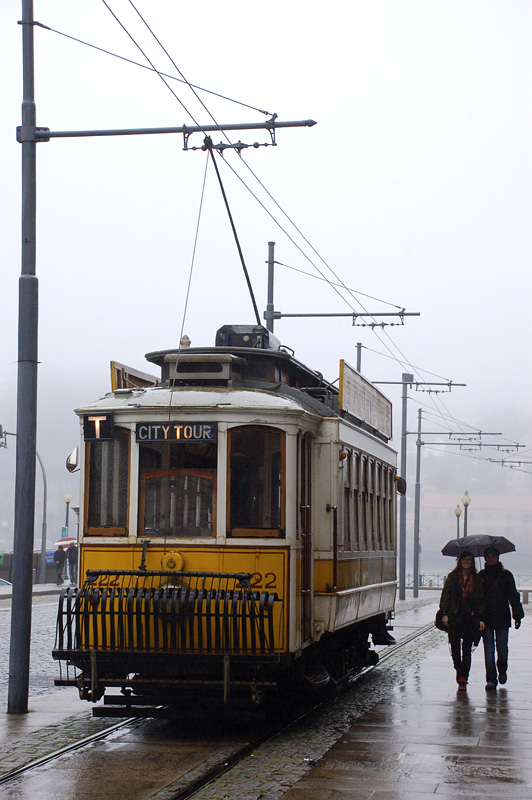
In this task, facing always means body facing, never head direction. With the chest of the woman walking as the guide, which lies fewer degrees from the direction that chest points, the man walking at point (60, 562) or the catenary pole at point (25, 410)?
the catenary pole

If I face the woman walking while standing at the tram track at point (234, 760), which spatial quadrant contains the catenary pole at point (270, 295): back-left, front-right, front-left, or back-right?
front-left

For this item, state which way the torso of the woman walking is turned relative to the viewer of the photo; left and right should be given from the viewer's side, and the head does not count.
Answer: facing the viewer

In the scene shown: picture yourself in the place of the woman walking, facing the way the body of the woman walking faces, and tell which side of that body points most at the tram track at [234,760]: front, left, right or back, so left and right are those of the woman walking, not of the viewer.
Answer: front

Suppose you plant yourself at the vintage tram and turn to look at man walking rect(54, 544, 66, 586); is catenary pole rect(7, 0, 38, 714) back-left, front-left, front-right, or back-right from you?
back-left

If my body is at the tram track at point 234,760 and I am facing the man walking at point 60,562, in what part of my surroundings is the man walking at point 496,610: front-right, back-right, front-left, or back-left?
front-right

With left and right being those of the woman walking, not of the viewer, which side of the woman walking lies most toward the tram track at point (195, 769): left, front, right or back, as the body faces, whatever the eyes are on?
front

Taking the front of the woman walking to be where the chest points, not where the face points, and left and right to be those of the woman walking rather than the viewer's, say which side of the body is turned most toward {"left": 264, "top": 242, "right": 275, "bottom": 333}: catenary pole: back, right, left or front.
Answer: back
